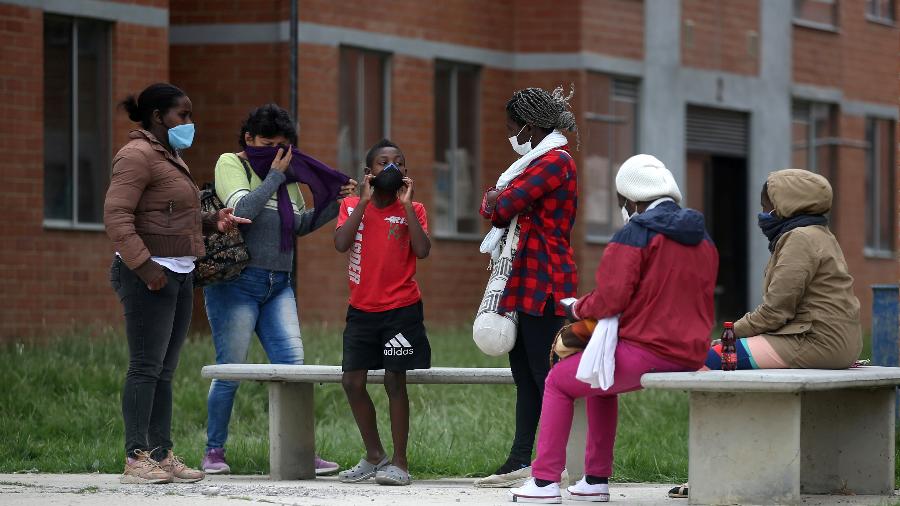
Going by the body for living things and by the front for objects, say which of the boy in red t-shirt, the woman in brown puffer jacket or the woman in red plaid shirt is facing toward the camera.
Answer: the boy in red t-shirt

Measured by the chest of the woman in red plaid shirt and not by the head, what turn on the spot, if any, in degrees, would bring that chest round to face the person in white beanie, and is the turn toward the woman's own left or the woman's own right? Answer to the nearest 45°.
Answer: approximately 135° to the woman's own left

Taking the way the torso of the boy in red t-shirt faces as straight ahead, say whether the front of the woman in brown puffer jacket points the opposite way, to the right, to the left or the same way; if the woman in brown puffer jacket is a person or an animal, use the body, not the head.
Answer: to the left

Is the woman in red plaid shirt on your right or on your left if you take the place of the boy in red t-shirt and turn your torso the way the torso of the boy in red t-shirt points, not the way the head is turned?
on your left

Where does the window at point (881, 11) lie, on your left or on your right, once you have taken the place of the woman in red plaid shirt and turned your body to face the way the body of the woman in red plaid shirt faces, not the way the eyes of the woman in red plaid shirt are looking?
on your right

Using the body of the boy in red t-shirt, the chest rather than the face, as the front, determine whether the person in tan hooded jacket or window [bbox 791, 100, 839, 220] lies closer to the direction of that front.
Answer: the person in tan hooded jacket

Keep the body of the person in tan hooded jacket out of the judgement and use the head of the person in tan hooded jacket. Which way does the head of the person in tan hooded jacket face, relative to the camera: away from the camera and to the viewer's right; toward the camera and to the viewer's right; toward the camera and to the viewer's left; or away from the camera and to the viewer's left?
away from the camera and to the viewer's left

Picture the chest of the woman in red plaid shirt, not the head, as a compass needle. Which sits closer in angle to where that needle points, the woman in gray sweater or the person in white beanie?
the woman in gray sweater

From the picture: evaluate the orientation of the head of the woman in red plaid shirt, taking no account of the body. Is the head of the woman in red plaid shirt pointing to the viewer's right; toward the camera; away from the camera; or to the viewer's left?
to the viewer's left

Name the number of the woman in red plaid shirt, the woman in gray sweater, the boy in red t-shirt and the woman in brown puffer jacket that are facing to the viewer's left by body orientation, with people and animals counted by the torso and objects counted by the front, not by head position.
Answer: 1

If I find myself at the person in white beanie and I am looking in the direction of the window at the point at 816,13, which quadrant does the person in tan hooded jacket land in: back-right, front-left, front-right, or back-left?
front-right

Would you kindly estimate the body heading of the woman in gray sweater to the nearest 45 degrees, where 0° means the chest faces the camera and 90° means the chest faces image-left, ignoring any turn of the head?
approximately 315°

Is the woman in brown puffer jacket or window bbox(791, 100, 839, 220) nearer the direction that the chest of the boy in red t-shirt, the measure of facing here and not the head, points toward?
the woman in brown puffer jacket
